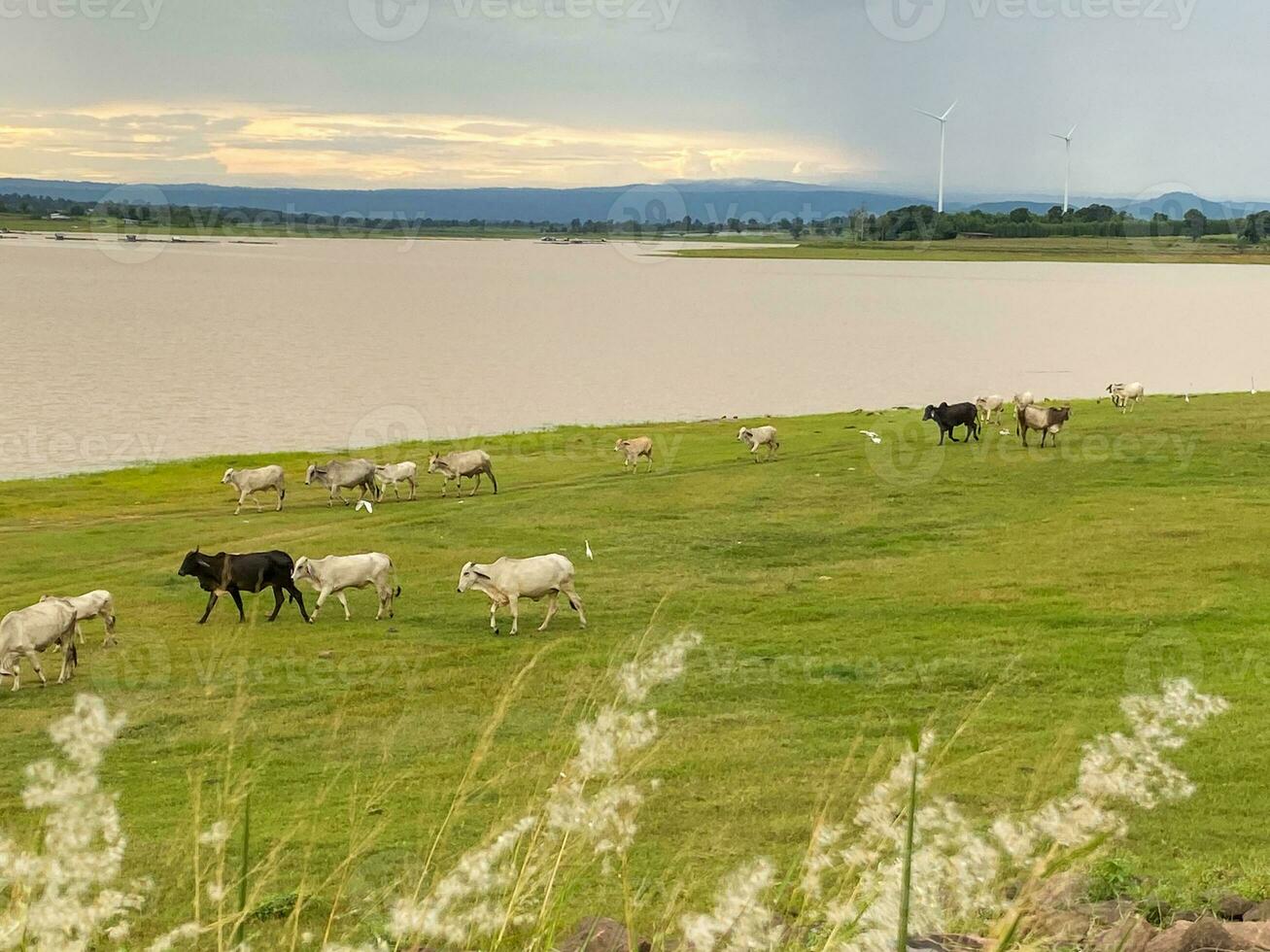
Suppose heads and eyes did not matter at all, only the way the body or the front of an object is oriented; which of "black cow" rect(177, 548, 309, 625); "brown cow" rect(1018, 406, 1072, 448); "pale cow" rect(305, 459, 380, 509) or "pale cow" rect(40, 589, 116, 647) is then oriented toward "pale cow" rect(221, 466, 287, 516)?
"pale cow" rect(305, 459, 380, 509)

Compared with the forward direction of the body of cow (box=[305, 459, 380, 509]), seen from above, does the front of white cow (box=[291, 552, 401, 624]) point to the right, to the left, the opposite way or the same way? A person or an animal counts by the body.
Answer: the same way

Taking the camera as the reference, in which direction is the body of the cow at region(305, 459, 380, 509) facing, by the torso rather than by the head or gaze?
to the viewer's left

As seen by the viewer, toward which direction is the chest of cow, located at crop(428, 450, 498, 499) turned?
to the viewer's left

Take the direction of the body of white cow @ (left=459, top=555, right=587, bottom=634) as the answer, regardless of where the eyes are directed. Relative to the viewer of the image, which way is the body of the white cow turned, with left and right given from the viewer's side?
facing to the left of the viewer

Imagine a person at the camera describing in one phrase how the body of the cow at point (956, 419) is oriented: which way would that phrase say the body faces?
to the viewer's left

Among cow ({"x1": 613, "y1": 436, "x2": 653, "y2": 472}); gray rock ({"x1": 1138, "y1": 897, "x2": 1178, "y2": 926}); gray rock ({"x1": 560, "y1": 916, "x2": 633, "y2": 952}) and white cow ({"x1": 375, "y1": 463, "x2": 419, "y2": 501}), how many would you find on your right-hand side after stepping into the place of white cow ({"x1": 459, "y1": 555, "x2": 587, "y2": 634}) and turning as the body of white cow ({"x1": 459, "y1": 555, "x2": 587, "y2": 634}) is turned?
2

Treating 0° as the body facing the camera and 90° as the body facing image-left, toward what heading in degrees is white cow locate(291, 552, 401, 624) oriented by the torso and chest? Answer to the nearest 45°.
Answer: approximately 90°

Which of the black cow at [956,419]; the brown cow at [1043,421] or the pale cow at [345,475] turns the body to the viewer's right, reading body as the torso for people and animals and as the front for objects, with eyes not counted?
the brown cow at [1043,421]

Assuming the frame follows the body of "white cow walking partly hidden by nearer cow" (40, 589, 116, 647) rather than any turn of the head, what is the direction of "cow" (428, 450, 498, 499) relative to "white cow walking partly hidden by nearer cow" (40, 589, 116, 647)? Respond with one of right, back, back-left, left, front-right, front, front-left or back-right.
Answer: back-right

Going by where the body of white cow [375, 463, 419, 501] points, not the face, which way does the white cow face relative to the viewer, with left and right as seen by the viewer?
facing to the left of the viewer

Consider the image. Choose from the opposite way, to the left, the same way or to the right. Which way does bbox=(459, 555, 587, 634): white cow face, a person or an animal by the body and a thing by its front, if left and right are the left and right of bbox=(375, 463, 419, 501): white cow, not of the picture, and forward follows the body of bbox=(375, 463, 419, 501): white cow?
the same way

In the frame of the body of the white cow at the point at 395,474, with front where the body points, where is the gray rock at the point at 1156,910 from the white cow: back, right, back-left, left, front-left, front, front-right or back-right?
left

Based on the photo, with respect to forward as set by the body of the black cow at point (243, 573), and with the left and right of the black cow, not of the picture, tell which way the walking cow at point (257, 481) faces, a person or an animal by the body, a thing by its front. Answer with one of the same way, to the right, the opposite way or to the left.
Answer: the same way

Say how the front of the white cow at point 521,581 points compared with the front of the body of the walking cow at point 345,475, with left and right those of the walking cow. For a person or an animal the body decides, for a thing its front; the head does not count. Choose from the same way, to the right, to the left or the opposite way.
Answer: the same way

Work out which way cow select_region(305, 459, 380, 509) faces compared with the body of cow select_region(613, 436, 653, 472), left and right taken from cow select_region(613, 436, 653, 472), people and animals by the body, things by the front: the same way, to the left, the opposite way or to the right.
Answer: the same way
